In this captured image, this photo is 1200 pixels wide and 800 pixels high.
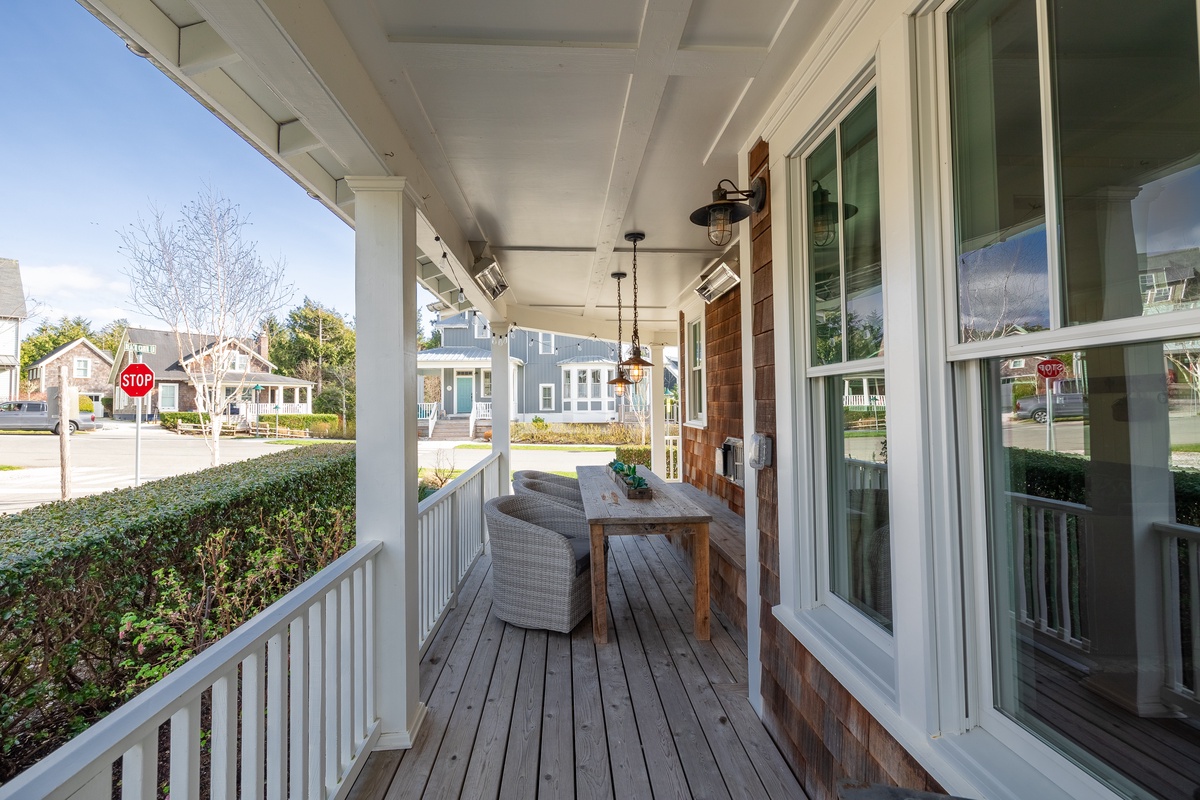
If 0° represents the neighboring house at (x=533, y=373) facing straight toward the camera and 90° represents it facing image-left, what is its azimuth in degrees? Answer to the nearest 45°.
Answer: approximately 0°

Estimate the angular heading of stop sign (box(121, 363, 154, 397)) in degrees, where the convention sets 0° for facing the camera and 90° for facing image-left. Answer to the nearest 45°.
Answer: approximately 0°

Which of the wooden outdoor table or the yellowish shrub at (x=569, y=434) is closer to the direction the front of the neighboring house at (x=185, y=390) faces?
the wooden outdoor table

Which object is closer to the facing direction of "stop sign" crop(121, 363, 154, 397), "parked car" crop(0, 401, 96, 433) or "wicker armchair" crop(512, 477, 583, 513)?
the wicker armchair

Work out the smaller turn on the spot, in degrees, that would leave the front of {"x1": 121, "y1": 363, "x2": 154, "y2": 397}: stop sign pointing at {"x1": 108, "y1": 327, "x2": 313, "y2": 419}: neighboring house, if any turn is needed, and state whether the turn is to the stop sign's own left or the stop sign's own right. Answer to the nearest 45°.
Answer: approximately 180°

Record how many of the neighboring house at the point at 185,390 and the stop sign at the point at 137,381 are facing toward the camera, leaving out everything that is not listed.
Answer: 2

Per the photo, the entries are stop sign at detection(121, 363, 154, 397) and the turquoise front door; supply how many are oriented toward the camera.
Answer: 2

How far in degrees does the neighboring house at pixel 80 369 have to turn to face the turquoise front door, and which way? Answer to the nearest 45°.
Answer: approximately 45° to its left
